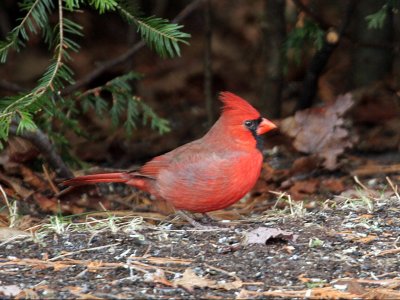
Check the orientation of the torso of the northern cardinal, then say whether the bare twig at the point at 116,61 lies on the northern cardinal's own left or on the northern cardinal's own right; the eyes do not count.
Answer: on the northern cardinal's own left

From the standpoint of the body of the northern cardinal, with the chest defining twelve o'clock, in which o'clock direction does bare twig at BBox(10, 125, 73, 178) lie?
The bare twig is roughly at 7 o'clock from the northern cardinal.

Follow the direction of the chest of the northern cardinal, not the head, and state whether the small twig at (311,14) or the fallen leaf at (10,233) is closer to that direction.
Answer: the small twig

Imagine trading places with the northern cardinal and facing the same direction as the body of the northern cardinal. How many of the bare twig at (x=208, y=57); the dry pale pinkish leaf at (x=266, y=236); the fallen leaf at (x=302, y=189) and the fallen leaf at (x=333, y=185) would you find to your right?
1

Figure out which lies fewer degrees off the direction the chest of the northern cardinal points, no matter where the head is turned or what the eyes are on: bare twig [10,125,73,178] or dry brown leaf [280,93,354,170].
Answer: the dry brown leaf

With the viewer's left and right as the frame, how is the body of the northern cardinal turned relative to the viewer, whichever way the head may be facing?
facing to the right of the viewer

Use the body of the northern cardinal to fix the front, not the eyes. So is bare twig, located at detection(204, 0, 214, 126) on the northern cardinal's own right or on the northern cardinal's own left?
on the northern cardinal's own left

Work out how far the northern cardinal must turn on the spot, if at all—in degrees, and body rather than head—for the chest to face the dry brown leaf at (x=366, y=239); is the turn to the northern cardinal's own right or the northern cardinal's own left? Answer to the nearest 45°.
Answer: approximately 45° to the northern cardinal's own right

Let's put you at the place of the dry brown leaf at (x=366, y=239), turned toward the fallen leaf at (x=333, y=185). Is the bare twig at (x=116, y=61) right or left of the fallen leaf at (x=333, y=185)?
left

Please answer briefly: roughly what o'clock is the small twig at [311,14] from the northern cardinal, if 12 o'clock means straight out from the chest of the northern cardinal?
The small twig is roughly at 10 o'clock from the northern cardinal.

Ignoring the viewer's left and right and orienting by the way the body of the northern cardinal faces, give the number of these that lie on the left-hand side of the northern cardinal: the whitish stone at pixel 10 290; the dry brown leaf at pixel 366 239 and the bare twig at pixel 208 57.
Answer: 1

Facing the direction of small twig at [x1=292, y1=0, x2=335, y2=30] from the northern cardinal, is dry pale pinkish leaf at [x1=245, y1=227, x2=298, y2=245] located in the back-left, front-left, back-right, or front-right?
back-right
